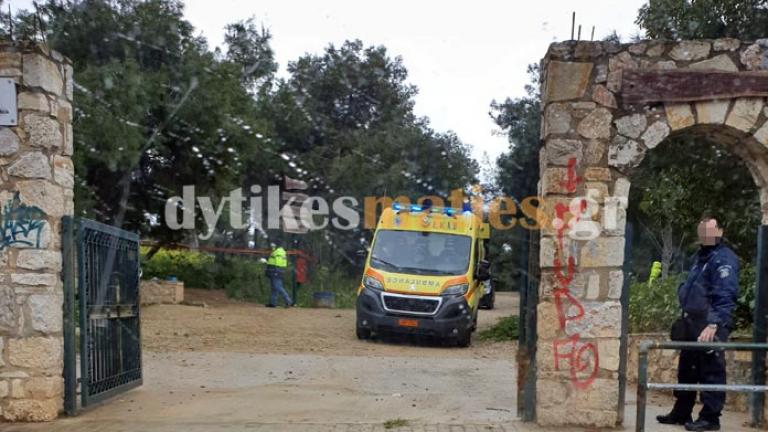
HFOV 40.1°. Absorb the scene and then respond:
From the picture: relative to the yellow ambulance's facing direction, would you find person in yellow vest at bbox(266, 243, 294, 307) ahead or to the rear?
to the rear

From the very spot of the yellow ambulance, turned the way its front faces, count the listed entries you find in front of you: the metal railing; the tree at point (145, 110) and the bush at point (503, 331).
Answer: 1

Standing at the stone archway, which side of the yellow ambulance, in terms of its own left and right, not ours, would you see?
front

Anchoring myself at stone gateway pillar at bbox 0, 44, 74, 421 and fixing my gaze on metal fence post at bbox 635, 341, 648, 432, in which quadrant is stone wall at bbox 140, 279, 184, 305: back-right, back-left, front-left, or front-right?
back-left

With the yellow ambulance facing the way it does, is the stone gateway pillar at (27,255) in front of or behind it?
in front

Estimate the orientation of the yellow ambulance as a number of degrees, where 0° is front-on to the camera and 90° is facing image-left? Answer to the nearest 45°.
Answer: approximately 0°

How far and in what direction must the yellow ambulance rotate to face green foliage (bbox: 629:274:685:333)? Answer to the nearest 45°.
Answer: approximately 45° to its left

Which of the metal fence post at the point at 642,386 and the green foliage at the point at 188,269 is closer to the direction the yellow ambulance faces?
the metal fence post
